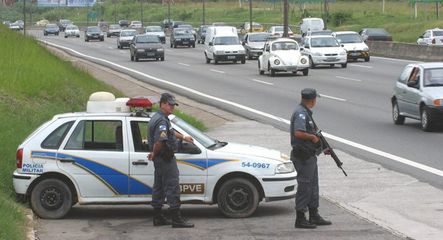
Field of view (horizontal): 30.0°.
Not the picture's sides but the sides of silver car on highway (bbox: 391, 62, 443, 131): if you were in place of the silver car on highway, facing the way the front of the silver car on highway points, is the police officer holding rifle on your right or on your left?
on your right

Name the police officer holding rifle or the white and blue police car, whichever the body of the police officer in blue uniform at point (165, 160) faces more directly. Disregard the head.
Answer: the police officer holding rifle

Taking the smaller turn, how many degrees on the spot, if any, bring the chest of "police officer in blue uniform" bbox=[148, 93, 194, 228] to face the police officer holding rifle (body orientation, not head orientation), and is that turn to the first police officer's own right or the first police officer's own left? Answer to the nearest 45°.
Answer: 0° — they already face them

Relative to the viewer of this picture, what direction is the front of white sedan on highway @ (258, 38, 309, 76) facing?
facing the viewer and to the right of the viewer

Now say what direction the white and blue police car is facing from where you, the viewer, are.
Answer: facing to the right of the viewer

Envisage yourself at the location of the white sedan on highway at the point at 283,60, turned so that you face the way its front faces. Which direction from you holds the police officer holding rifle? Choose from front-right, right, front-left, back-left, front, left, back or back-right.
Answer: front-right

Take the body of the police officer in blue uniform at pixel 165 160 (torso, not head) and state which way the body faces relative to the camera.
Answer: to the viewer's right

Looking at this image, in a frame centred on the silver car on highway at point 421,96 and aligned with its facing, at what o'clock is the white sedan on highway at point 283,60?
The white sedan on highway is roughly at 7 o'clock from the silver car on highway.

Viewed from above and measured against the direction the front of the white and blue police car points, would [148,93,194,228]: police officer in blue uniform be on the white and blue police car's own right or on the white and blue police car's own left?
on the white and blue police car's own right

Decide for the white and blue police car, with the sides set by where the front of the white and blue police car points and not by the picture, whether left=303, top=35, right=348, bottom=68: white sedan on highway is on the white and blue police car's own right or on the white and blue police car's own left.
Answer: on the white and blue police car's own left
